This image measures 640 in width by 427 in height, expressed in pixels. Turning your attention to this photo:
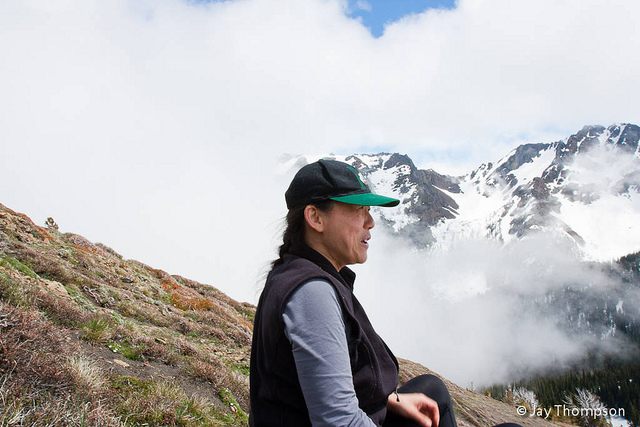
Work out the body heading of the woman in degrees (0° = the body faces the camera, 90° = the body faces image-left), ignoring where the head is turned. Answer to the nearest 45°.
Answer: approximately 270°

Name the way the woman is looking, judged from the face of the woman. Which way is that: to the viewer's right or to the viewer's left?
to the viewer's right
